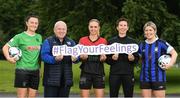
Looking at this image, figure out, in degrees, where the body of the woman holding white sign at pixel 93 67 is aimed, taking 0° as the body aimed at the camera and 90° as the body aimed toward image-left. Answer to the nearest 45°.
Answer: approximately 0°

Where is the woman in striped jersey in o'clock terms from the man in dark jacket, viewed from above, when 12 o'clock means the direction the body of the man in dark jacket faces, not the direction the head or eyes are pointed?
The woman in striped jersey is roughly at 9 o'clock from the man in dark jacket.

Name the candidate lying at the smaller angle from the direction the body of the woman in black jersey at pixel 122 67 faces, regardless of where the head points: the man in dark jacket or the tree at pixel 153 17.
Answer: the man in dark jacket

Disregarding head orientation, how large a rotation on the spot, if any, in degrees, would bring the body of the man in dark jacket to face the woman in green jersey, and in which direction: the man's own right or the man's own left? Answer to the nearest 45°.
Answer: approximately 90° to the man's own right

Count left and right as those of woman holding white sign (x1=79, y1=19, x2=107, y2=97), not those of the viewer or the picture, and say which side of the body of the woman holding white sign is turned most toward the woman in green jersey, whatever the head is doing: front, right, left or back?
right

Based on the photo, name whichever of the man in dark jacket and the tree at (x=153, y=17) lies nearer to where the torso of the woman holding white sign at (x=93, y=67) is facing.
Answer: the man in dark jacket

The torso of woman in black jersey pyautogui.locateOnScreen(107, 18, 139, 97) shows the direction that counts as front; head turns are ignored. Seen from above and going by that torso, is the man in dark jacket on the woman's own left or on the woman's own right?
on the woman's own right

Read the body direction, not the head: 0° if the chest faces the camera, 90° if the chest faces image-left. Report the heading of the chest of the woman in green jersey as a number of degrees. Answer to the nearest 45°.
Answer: approximately 315°

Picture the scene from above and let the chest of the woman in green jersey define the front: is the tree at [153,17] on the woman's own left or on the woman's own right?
on the woman's own left

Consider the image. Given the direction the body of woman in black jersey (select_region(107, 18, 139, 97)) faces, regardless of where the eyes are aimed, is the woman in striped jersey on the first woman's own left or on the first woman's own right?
on the first woman's own left
